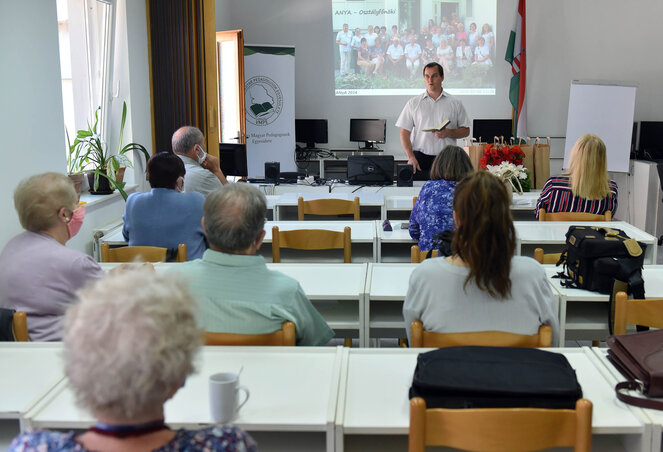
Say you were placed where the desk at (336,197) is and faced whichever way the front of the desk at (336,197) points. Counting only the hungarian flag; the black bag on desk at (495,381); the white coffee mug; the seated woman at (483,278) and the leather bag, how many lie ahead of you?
4

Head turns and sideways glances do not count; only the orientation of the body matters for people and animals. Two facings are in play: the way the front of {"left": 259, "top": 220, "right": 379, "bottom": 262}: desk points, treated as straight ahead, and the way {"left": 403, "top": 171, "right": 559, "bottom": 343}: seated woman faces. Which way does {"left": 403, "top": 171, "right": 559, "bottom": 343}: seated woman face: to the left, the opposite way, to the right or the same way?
the opposite way

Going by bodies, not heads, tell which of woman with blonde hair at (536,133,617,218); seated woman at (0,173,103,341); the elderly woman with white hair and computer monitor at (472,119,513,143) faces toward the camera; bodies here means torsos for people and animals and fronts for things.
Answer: the computer monitor

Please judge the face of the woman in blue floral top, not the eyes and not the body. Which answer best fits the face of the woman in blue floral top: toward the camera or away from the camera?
away from the camera

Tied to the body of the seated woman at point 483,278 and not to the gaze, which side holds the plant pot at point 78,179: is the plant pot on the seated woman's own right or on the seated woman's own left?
on the seated woman's own left

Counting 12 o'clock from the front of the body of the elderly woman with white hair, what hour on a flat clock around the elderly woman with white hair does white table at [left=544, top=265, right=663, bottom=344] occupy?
The white table is roughly at 2 o'clock from the elderly woman with white hair.

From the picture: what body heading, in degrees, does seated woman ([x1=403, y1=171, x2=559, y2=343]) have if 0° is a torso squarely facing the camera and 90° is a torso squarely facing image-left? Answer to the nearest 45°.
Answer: approximately 180°

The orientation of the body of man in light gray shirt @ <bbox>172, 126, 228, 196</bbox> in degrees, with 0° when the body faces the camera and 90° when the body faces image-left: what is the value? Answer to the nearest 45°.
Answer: approximately 225°

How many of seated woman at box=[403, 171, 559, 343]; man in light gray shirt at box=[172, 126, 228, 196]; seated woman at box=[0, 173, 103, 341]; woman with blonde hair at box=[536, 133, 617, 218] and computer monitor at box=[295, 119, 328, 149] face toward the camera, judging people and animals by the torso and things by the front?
1

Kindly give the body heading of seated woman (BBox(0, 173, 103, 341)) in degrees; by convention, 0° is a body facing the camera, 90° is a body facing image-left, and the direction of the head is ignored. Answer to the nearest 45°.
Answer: approximately 225°

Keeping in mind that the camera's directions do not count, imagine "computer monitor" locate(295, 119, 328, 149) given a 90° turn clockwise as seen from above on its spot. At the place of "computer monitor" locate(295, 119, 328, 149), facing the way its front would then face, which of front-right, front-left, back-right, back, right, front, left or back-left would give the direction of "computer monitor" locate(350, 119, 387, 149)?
back

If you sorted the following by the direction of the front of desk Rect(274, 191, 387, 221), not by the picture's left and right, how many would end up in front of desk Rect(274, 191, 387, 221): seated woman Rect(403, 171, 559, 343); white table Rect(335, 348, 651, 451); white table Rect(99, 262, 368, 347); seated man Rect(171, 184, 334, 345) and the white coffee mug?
5

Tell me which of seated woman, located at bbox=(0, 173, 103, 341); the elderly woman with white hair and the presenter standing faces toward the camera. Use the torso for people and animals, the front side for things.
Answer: the presenter standing

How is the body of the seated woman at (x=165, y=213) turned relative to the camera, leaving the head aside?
away from the camera

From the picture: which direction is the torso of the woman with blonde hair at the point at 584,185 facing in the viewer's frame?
away from the camera

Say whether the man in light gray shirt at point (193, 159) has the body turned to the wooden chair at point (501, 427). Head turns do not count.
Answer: no

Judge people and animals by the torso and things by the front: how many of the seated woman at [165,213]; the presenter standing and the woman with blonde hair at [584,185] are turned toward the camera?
1

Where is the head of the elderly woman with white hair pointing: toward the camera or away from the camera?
away from the camera

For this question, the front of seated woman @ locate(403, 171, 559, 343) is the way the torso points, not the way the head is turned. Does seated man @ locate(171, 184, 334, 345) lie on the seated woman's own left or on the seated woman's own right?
on the seated woman's own left

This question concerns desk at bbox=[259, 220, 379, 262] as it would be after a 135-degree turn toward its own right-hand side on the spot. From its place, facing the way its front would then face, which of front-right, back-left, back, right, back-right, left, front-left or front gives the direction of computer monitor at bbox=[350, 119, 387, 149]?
front-right

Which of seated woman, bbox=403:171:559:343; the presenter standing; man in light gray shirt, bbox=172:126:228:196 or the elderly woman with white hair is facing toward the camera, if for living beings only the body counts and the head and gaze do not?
the presenter standing

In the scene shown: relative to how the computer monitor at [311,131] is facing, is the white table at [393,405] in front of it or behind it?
in front
